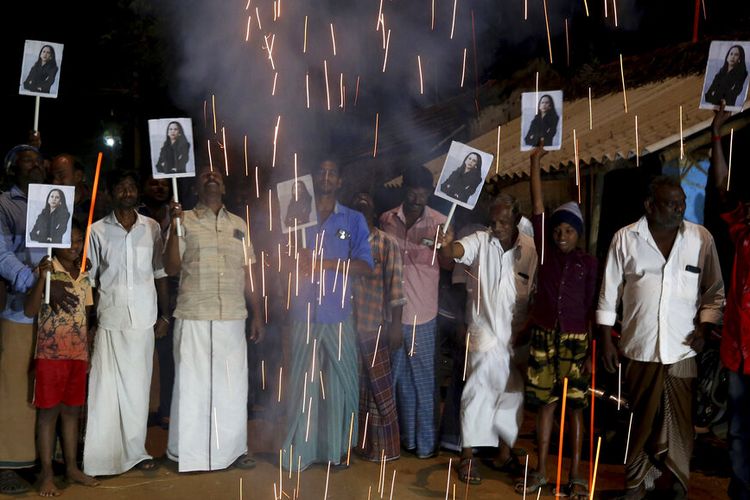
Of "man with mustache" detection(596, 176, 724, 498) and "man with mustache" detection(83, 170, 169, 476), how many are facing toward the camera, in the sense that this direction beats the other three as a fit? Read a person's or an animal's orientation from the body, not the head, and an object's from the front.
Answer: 2

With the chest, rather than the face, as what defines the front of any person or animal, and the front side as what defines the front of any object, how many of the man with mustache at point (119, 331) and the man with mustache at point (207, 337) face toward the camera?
2

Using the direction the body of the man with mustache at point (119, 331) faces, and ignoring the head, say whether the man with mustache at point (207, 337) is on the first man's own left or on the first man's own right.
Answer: on the first man's own left

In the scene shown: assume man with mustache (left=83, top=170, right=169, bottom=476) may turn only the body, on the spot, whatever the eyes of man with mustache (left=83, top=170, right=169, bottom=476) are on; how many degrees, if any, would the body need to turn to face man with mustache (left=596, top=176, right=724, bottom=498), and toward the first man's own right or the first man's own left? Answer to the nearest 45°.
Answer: approximately 45° to the first man's own left

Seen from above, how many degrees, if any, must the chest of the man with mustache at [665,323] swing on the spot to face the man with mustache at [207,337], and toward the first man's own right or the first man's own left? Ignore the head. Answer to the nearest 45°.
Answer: approximately 90° to the first man's own right
